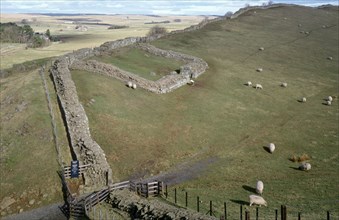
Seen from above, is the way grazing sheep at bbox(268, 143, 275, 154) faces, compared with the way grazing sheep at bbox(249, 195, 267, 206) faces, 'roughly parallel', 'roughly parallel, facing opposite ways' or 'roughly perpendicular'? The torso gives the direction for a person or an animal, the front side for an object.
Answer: roughly perpendicular

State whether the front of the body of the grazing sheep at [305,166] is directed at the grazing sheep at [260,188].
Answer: no

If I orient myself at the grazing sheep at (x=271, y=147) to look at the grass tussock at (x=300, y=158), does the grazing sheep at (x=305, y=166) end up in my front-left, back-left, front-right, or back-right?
front-right

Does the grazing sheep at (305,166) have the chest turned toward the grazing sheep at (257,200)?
no

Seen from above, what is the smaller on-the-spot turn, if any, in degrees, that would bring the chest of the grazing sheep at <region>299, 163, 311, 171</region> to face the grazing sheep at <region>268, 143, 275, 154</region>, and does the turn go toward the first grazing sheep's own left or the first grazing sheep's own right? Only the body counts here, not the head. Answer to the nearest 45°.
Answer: approximately 45° to the first grazing sheep's own right

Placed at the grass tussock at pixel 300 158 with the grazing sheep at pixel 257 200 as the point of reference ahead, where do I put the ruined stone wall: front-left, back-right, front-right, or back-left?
front-right

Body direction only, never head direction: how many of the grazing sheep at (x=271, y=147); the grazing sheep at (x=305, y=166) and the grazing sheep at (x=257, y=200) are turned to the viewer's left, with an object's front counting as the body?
1
